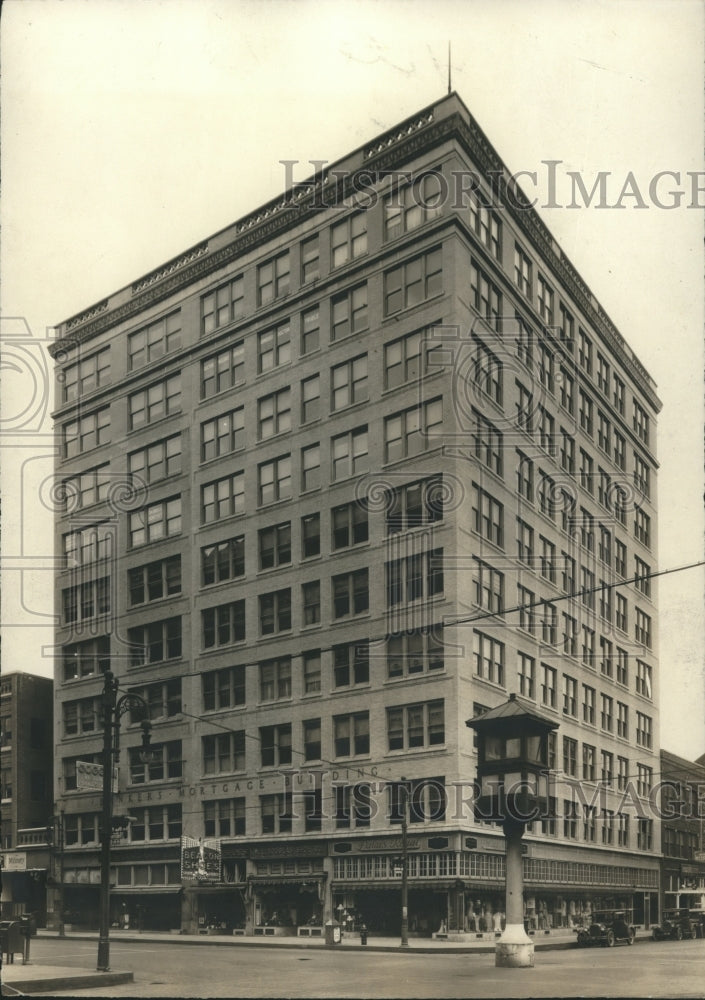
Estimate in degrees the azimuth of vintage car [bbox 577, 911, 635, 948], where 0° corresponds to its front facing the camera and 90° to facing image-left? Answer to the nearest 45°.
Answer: approximately 45°

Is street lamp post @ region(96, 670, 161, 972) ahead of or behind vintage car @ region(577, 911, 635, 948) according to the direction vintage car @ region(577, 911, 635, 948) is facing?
ahead
